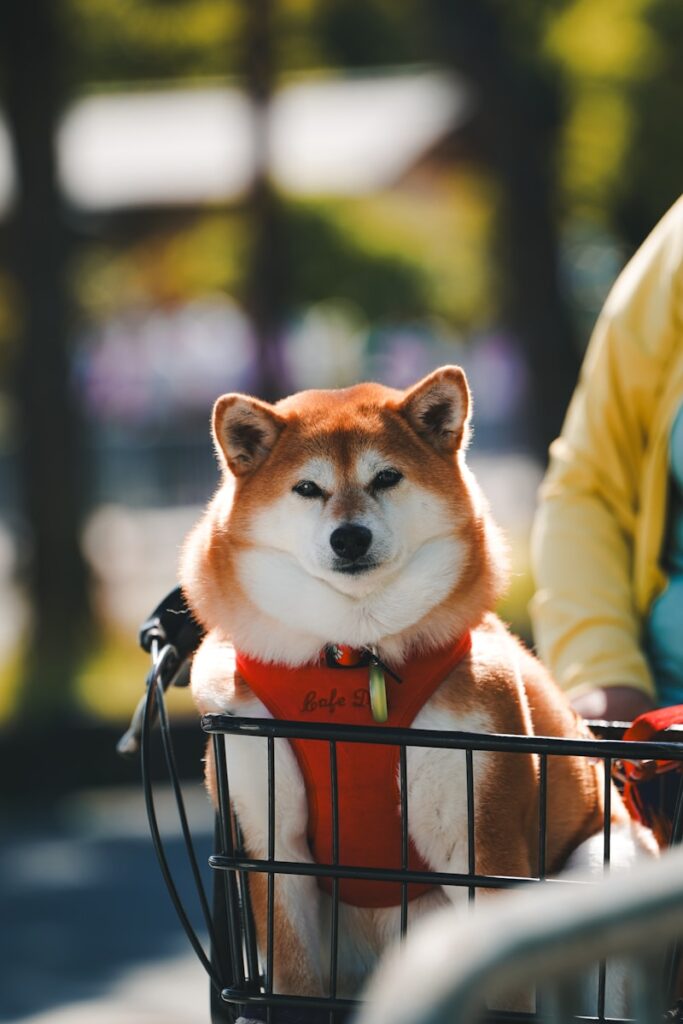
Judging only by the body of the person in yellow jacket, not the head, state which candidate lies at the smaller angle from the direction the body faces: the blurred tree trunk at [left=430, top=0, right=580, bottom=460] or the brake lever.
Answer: the brake lever

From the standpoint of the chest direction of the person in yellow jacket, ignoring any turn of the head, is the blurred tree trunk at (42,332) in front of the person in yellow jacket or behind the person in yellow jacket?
behind

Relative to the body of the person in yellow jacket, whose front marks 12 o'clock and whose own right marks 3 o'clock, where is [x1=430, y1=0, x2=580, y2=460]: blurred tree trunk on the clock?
The blurred tree trunk is roughly at 6 o'clock from the person in yellow jacket.

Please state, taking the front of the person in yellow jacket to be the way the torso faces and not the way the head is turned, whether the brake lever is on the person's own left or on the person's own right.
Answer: on the person's own right

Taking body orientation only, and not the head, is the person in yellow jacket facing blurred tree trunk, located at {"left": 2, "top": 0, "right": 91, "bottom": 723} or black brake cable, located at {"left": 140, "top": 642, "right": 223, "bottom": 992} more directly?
the black brake cable

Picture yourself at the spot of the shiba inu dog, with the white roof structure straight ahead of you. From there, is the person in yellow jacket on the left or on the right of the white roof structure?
right

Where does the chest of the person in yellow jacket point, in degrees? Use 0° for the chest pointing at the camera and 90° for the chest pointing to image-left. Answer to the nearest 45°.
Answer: approximately 0°

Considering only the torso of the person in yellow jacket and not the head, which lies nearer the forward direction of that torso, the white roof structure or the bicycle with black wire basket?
the bicycle with black wire basket

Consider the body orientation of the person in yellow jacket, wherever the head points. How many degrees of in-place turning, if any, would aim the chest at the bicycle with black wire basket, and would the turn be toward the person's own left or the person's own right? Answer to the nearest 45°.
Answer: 0° — they already face it

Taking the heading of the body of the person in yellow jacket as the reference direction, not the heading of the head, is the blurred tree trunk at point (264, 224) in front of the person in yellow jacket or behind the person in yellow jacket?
behind
